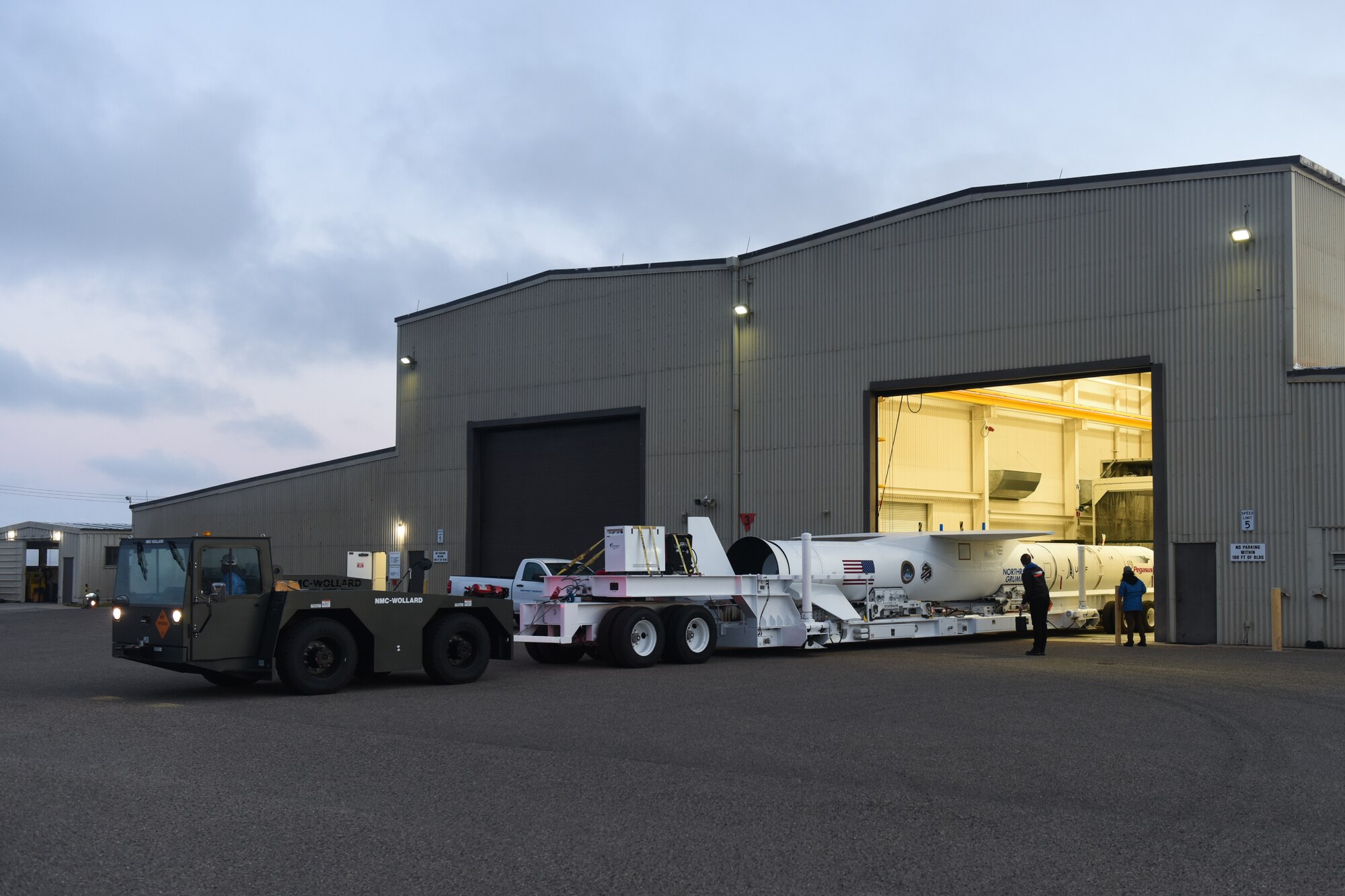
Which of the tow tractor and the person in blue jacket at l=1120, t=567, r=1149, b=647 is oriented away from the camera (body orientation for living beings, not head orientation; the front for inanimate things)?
the person in blue jacket

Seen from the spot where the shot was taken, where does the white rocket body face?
facing away from the viewer and to the right of the viewer

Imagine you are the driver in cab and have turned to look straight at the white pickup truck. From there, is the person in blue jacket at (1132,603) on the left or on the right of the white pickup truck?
right

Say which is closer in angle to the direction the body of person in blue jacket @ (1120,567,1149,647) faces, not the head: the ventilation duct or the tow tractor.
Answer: the ventilation duct

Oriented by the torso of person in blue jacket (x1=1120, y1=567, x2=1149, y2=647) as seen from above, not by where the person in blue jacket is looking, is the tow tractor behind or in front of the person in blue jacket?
behind

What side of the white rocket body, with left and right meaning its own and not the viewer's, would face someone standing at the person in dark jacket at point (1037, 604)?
right

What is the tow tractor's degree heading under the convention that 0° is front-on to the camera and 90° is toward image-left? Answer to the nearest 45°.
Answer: approximately 45°

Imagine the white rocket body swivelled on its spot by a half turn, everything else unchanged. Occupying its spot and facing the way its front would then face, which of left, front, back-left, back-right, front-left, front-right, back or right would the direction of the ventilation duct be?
back-right

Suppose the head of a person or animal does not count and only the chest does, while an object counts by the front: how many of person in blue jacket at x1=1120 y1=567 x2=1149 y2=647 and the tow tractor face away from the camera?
1

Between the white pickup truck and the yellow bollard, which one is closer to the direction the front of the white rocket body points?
the yellow bollard

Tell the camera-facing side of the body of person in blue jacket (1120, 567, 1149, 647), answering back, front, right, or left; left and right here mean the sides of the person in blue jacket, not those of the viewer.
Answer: back
